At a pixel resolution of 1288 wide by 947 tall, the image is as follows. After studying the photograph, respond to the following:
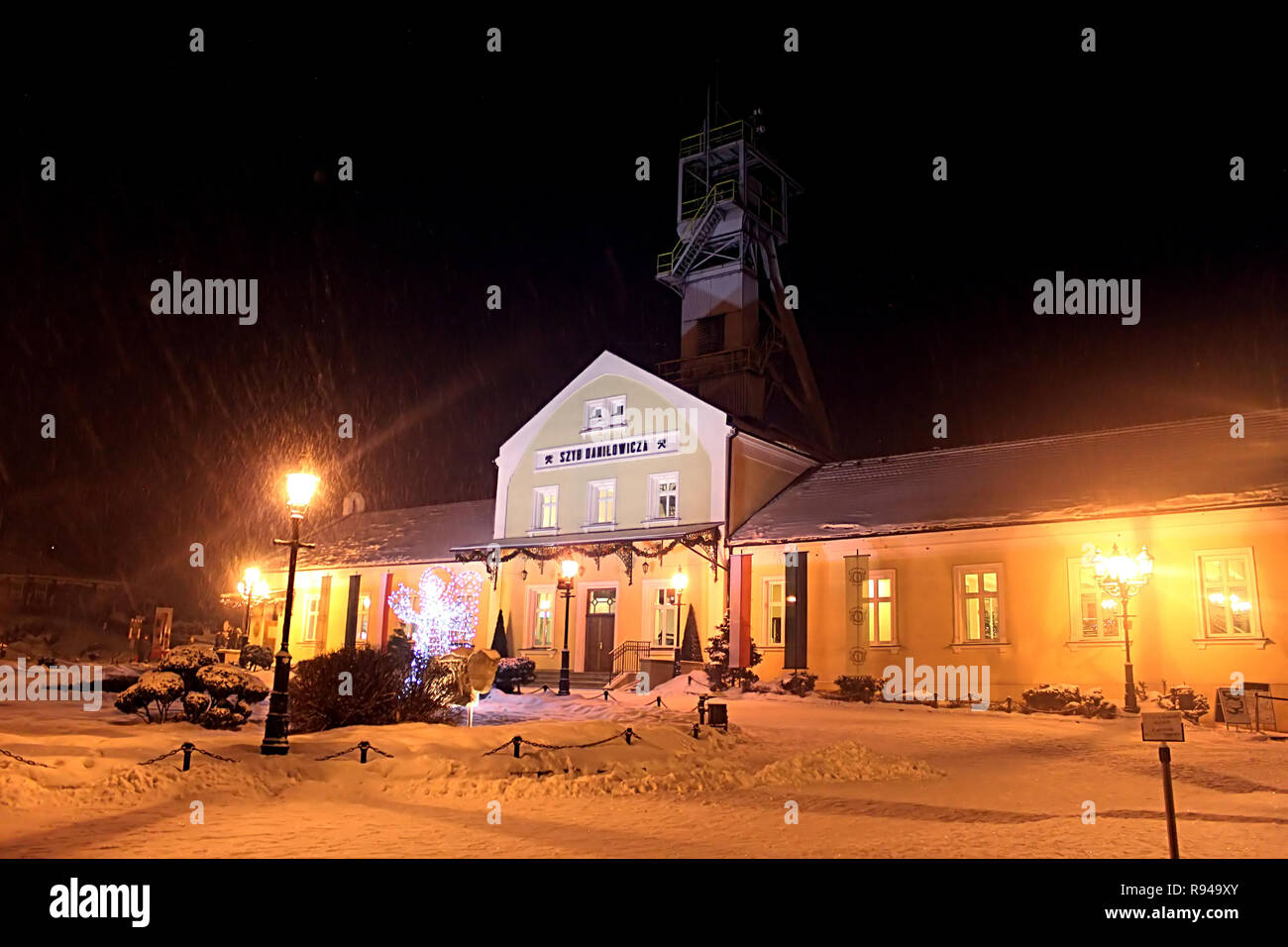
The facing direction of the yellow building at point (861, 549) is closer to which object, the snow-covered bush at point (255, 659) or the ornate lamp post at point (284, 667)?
the ornate lamp post

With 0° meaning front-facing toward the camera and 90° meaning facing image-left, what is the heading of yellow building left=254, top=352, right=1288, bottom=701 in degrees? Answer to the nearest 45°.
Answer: approximately 45°

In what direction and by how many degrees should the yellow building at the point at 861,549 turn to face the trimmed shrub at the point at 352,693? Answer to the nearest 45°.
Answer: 0° — it already faces it

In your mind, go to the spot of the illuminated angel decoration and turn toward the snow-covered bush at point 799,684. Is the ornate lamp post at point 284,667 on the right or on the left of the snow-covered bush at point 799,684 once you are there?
right

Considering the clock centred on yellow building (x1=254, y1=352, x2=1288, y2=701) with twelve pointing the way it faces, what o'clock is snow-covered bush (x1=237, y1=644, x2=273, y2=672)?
The snow-covered bush is roughly at 2 o'clock from the yellow building.

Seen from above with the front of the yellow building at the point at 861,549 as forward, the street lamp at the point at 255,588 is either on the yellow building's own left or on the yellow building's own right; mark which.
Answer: on the yellow building's own right

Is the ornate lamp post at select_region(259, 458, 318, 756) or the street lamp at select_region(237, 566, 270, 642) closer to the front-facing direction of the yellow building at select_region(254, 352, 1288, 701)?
the ornate lamp post

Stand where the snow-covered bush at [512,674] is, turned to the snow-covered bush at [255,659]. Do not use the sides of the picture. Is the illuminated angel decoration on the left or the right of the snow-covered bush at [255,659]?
right
